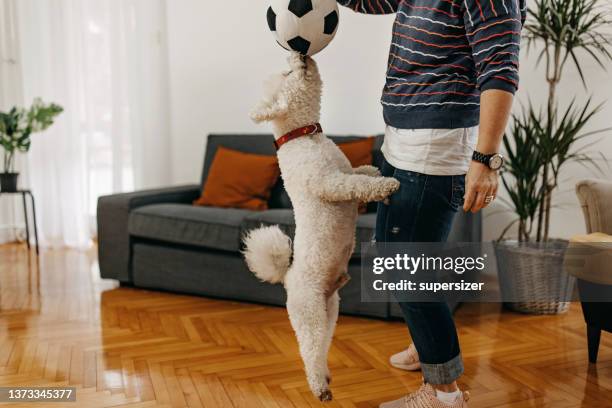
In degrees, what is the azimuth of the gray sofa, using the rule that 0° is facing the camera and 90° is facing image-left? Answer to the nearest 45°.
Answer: approximately 45°

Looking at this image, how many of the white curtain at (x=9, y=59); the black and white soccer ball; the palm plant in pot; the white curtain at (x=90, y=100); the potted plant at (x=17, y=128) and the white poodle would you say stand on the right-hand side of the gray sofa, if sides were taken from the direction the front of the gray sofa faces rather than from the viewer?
3

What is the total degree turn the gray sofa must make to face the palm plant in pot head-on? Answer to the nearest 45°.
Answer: approximately 135° to its left

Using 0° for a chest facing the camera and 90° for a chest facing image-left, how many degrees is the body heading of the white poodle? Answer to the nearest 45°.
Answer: approximately 270°

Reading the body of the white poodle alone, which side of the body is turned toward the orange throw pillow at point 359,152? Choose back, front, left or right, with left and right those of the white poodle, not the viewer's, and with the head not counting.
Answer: left

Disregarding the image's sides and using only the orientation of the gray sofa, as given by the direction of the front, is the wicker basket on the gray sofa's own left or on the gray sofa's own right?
on the gray sofa's own left

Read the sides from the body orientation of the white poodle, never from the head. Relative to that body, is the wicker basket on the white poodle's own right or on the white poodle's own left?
on the white poodle's own left

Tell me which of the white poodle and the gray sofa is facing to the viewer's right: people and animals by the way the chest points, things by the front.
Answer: the white poodle

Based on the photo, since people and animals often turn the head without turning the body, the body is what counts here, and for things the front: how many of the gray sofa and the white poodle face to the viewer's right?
1

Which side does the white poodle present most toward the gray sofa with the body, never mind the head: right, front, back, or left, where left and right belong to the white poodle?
left

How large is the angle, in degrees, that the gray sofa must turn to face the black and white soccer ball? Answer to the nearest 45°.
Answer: approximately 45° to its left

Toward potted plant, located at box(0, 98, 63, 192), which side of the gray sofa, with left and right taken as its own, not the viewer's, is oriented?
right
